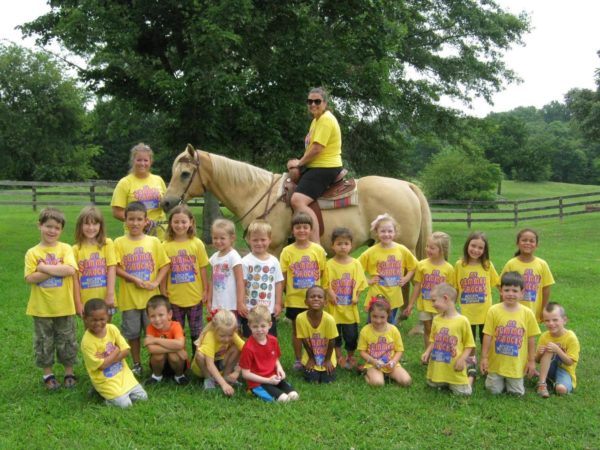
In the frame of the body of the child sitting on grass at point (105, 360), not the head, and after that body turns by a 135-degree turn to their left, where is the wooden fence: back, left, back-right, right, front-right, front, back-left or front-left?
front

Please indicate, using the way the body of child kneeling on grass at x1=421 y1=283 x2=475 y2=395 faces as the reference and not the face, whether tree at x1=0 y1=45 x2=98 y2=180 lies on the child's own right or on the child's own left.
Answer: on the child's own right

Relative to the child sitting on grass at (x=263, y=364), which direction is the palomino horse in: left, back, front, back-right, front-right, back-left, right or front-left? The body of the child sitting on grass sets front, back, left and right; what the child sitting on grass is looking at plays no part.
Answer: back-left

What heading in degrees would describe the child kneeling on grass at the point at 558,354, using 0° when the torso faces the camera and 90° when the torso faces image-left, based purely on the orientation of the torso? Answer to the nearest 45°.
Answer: approximately 45°

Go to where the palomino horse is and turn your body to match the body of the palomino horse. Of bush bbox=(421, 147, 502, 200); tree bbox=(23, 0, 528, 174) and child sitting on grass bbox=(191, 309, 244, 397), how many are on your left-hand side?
1

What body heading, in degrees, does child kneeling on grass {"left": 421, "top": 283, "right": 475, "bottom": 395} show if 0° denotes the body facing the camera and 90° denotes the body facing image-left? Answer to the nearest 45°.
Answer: approximately 45°

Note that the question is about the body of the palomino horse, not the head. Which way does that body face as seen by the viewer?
to the viewer's left
